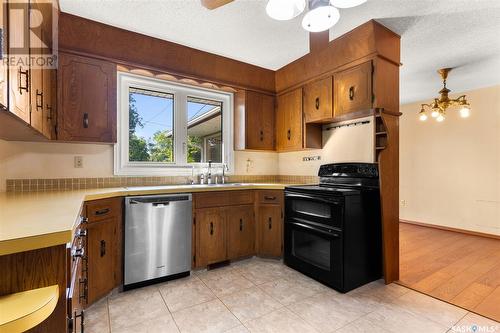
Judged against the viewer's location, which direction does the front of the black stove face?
facing the viewer and to the left of the viewer

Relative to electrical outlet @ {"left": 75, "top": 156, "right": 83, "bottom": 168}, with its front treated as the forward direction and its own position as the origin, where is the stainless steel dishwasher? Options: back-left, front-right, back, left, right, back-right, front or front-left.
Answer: front-left

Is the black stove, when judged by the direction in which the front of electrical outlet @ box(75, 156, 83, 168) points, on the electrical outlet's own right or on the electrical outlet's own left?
on the electrical outlet's own left

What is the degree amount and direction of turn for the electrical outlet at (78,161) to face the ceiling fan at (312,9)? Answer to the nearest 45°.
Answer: approximately 45° to its left

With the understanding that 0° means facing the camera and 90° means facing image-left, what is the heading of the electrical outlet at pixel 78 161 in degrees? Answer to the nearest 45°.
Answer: approximately 0°

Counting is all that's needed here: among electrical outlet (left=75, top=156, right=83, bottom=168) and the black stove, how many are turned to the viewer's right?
0
